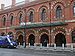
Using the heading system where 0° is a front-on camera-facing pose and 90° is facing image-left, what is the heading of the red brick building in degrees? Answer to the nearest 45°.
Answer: approximately 45°

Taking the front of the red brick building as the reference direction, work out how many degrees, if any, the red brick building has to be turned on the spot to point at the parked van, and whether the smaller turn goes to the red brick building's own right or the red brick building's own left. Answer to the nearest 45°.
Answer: approximately 45° to the red brick building's own right

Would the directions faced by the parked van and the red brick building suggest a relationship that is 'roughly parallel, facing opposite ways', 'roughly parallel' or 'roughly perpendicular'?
roughly perpendicular
